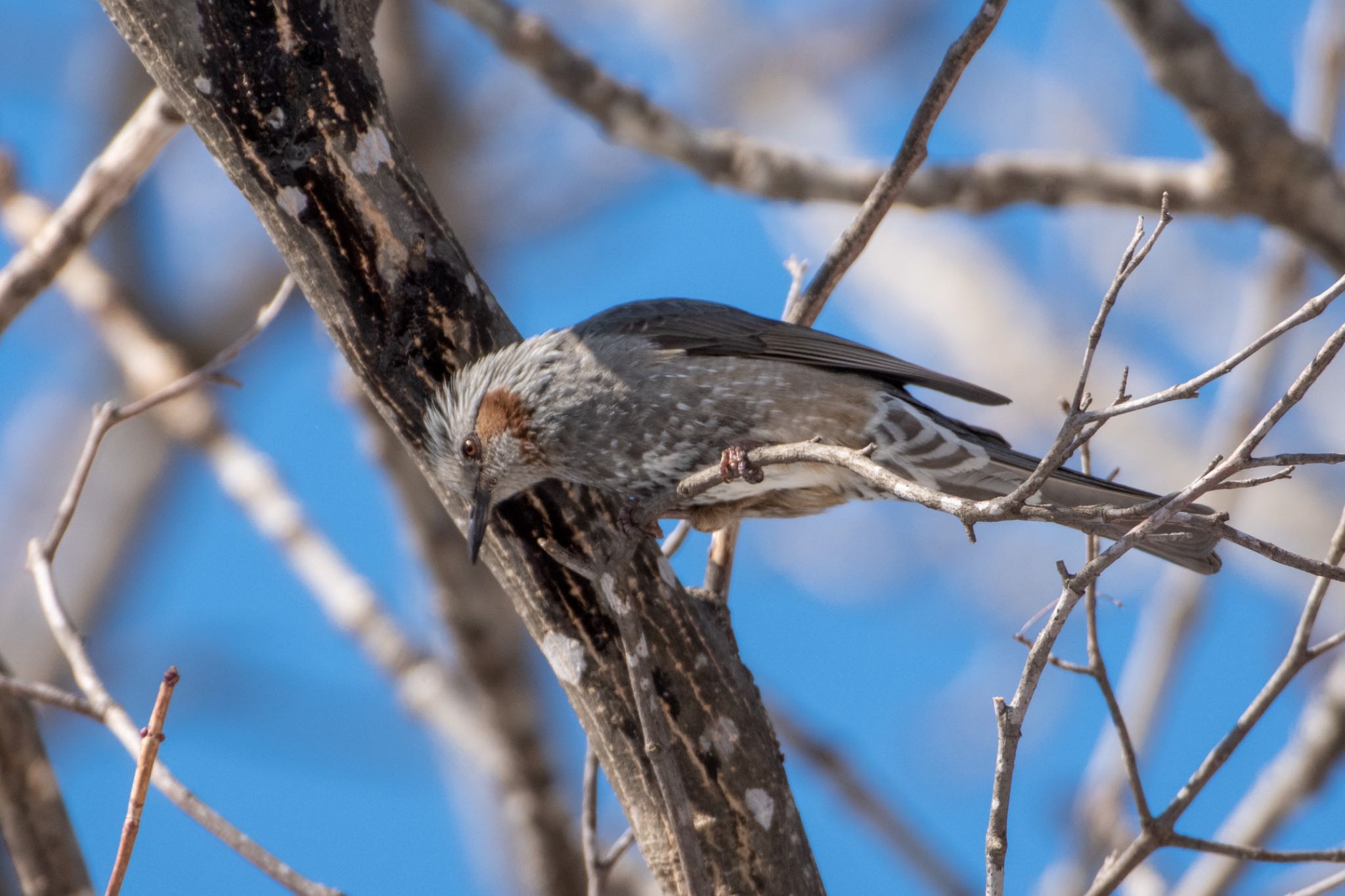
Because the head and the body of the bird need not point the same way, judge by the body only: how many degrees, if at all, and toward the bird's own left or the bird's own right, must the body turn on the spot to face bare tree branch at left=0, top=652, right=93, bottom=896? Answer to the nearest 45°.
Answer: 0° — it already faces it

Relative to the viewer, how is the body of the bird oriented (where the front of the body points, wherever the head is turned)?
to the viewer's left

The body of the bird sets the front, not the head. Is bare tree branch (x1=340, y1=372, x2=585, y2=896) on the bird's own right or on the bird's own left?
on the bird's own right

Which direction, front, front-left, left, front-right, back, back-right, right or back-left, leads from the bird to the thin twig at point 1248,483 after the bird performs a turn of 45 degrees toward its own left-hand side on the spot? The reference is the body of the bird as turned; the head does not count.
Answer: left

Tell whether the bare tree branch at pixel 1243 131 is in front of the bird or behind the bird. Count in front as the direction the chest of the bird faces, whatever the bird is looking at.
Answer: behind
